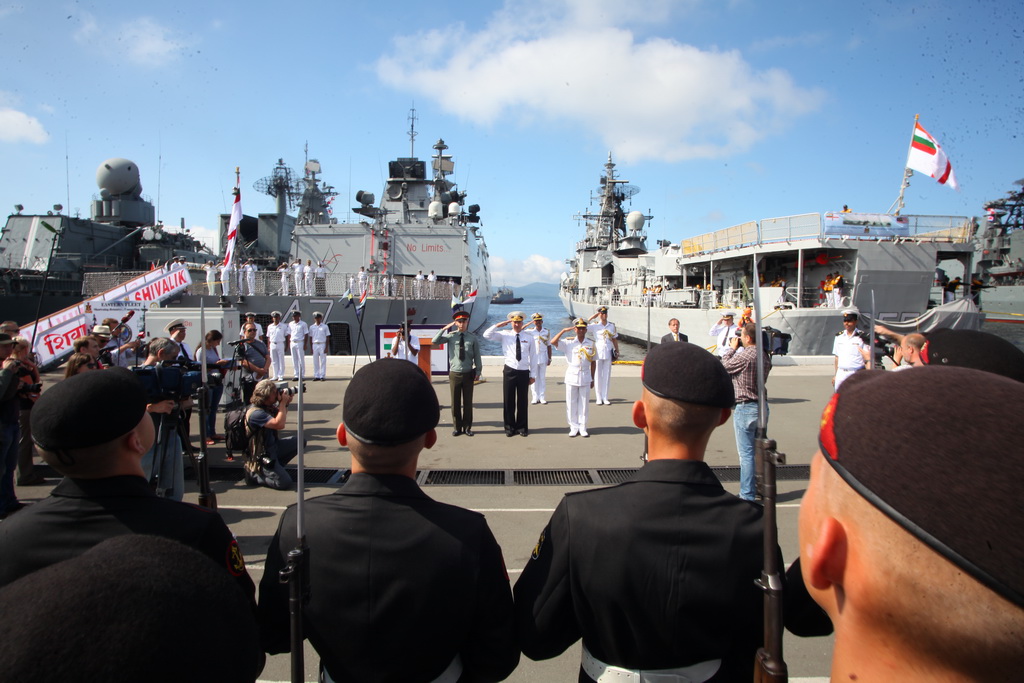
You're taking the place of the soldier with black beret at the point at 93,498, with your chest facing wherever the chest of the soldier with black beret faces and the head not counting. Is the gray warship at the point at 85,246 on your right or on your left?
on your left

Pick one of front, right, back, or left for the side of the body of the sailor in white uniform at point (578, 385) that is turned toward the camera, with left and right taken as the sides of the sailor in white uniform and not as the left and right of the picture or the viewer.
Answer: front

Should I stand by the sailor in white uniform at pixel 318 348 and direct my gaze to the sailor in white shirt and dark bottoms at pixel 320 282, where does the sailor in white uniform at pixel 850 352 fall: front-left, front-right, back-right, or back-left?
back-right

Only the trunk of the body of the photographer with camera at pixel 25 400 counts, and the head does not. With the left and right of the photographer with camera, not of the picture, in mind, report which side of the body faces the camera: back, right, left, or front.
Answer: right

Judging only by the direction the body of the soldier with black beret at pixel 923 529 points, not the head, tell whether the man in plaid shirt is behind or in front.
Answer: in front

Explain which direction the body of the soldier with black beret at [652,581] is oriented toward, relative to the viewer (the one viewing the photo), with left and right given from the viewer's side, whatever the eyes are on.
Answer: facing away from the viewer

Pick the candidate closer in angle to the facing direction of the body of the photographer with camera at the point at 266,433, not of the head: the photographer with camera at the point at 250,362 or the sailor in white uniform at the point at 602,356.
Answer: the sailor in white uniform

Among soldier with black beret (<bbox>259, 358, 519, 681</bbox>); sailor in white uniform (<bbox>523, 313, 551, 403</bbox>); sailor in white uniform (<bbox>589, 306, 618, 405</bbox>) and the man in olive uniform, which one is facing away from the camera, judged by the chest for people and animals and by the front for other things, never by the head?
the soldier with black beret

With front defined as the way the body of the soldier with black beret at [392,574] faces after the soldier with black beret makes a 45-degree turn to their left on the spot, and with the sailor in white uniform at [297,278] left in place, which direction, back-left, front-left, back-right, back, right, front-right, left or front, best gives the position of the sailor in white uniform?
front-right

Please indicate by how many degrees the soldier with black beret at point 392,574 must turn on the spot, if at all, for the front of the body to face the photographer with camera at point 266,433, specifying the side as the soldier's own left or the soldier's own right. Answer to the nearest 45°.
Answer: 0° — they already face them

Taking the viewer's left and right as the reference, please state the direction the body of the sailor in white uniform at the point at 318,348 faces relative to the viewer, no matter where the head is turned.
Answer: facing the viewer

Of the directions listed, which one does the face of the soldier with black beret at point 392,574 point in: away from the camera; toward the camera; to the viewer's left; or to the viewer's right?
away from the camera

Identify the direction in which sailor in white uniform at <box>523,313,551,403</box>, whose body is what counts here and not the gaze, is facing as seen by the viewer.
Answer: toward the camera

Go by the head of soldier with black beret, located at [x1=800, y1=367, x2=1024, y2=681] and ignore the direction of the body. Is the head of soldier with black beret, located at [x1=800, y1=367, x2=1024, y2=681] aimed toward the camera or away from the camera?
away from the camera

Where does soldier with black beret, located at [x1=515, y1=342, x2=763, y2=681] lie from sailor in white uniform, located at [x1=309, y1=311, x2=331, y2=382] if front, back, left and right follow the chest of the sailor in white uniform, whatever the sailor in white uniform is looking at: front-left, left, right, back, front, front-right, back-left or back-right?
front

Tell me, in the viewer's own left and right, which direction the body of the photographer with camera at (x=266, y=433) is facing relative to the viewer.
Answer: facing to the right of the viewer

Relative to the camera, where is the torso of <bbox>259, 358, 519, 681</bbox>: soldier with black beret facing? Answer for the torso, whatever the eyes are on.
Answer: away from the camera

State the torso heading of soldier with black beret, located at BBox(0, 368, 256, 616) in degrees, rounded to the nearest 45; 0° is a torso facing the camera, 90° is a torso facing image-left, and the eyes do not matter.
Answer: approximately 225°
